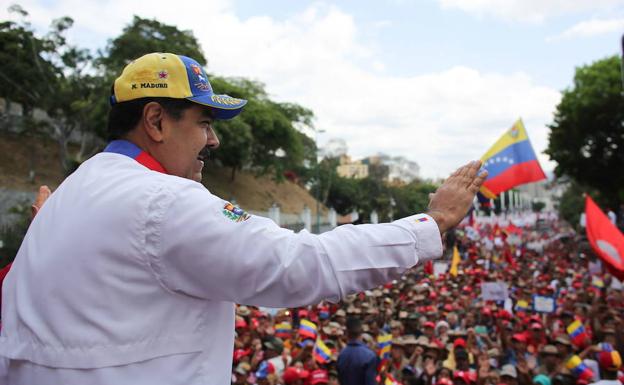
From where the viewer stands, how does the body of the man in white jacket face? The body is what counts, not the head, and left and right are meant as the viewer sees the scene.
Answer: facing away from the viewer and to the right of the viewer

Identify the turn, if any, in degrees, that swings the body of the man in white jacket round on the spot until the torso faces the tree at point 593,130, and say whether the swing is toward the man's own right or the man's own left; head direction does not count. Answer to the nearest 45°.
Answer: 0° — they already face it

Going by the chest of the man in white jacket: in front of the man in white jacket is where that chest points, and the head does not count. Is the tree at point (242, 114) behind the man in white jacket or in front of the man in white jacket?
in front

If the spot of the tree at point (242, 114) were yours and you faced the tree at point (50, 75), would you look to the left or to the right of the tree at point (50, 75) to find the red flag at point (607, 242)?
left

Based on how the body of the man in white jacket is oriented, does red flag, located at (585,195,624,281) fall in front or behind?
in front

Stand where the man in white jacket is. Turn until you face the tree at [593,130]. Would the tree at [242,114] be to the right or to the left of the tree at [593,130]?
left

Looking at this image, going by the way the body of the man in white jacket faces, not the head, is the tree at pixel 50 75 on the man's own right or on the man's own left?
on the man's own left

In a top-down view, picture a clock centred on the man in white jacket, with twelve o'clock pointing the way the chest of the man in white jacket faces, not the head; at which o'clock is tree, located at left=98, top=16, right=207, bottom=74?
The tree is roughly at 10 o'clock from the man in white jacket.

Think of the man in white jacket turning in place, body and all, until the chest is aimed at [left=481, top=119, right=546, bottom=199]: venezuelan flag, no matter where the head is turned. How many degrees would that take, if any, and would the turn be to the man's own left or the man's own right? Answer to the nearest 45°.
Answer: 0° — they already face it
